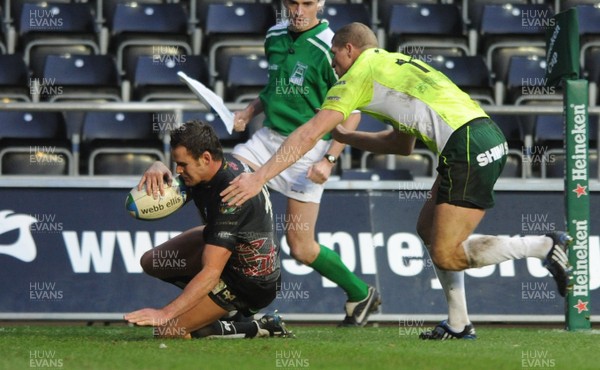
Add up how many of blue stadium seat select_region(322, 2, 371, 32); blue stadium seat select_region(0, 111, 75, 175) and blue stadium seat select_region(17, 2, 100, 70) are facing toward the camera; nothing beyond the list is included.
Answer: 3

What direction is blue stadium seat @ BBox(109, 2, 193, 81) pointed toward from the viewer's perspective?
toward the camera

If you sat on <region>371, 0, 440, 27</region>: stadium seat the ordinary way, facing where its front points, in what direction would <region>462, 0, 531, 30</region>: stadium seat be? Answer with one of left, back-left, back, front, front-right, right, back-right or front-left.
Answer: left

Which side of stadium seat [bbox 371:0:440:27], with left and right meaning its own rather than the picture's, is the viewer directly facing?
front

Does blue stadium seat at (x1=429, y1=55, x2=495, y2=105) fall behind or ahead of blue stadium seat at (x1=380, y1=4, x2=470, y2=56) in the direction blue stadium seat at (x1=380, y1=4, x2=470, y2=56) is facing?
ahead

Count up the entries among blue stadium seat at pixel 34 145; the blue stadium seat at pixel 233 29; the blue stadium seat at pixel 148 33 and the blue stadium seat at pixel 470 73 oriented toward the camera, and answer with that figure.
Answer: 4

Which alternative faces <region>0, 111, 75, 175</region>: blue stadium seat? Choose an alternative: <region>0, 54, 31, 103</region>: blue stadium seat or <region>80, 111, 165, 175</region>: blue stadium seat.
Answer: <region>0, 54, 31, 103</region>: blue stadium seat

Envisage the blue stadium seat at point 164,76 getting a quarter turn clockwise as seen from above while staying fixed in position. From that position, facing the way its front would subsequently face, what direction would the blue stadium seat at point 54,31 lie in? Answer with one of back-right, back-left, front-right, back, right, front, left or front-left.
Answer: front-right

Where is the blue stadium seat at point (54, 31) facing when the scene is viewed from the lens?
facing the viewer

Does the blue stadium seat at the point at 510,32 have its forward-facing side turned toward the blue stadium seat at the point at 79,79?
no

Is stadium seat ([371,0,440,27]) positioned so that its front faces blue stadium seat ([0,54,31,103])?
no

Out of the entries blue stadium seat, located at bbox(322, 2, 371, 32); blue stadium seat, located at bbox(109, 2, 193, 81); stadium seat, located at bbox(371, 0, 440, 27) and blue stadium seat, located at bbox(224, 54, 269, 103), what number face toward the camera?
4

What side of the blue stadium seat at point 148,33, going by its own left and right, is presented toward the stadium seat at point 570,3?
left

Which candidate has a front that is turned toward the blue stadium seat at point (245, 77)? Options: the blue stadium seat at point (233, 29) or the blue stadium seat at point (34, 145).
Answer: the blue stadium seat at point (233, 29)

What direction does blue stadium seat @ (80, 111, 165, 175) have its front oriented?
toward the camera
